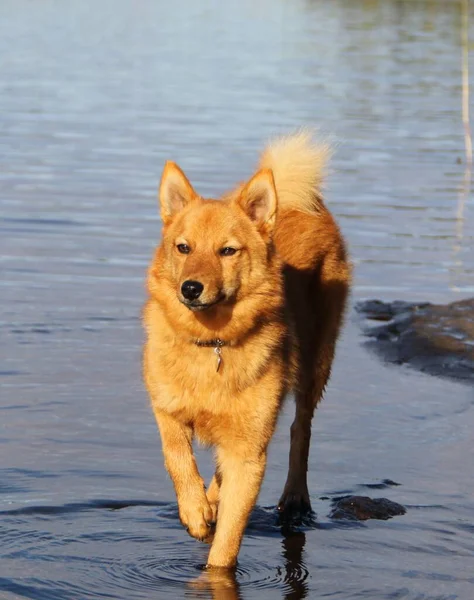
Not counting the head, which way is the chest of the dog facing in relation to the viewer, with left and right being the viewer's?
facing the viewer and to the left of the viewer

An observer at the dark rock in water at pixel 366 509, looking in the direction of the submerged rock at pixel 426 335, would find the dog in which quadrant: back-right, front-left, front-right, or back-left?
back-left

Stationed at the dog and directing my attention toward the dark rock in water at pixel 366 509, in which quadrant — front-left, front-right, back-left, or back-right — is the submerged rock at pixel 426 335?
front-left

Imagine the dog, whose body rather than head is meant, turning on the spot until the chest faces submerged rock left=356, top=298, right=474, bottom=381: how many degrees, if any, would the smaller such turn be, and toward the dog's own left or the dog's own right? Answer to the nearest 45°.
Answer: approximately 135° to the dog's own right
